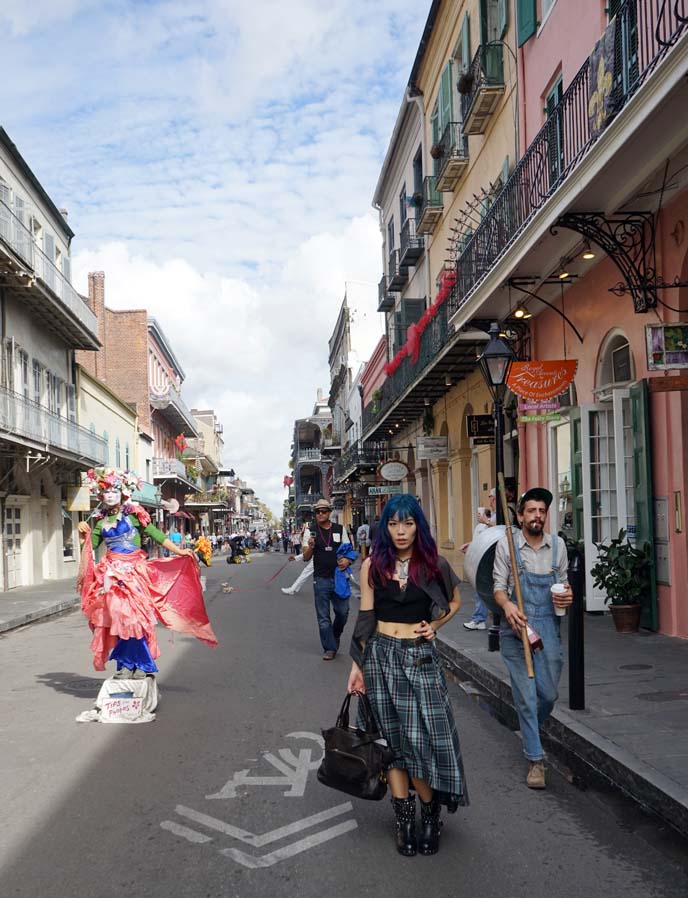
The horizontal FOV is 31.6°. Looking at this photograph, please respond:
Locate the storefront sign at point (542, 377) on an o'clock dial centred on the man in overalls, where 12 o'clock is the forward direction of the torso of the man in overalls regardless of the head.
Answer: The storefront sign is roughly at 6 o'clock from the man in overalls.

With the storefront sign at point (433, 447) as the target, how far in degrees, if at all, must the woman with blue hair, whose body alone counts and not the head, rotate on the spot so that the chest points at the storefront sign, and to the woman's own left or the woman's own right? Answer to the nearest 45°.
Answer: approximately 180°

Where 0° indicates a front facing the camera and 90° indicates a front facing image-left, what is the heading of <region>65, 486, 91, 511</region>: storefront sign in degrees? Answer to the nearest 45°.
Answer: approximately 0°

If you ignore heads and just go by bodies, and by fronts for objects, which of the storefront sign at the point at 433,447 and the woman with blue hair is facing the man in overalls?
the storefront sign

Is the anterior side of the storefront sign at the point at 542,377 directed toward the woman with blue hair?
yes
